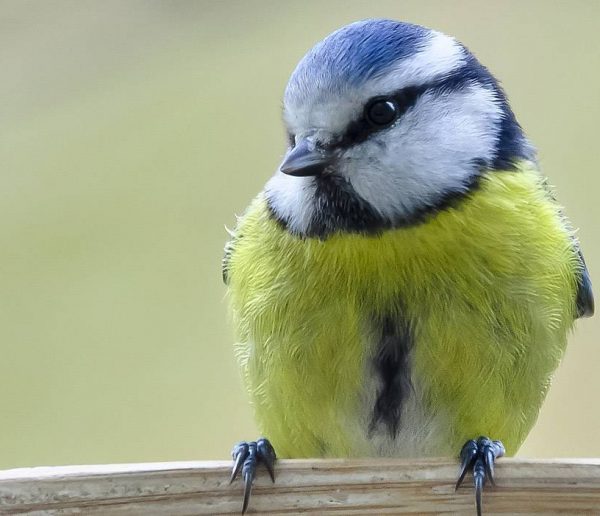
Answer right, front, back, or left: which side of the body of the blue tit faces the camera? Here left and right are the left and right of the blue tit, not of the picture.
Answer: front
